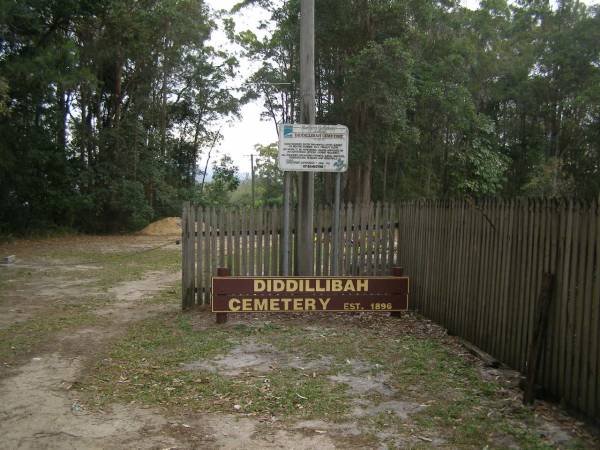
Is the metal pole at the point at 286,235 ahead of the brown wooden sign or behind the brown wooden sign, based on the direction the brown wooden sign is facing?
behind

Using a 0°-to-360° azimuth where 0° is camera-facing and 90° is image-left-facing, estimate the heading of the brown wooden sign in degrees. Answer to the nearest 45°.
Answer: approximately 0°

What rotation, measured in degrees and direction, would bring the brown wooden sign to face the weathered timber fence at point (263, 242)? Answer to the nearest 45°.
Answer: approximately 135° to its right

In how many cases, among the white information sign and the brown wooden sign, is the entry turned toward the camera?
2

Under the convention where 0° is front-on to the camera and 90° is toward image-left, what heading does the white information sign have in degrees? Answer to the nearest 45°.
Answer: approximately 0°
